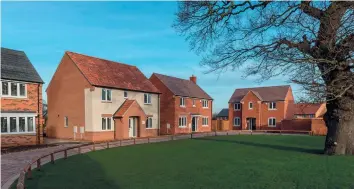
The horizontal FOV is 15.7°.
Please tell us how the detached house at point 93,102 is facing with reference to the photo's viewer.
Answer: facing the viewer and to the right of the viewer

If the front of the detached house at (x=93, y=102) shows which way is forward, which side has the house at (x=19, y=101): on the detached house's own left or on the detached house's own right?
on the detached house's own right

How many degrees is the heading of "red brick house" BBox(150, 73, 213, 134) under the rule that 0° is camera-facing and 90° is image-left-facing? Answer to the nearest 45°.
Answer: approximately 315°

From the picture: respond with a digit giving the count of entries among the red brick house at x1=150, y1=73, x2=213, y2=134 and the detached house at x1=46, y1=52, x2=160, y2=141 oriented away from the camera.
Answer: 0

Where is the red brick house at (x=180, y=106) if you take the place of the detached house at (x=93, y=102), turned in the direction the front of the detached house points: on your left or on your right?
on your left
